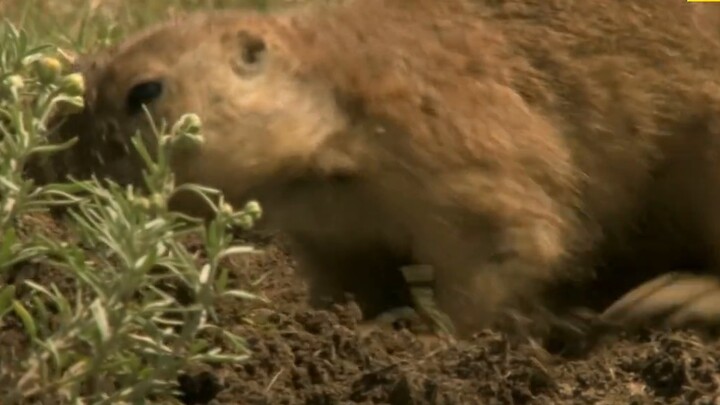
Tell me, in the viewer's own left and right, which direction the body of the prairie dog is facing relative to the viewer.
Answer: facing to the left of the viewer

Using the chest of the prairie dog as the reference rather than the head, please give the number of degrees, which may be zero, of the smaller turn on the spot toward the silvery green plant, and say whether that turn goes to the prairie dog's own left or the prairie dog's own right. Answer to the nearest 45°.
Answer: approximately 45° to the prairie dog's own left
